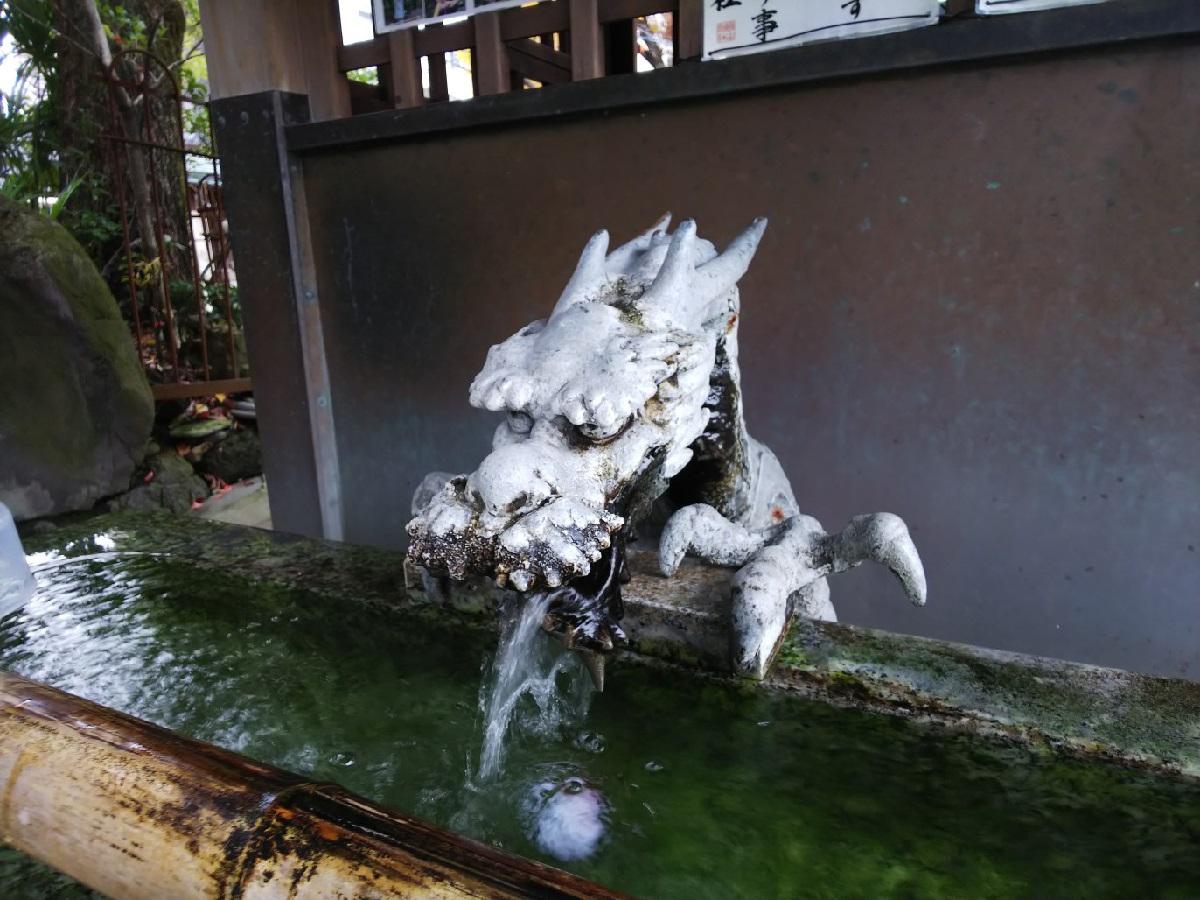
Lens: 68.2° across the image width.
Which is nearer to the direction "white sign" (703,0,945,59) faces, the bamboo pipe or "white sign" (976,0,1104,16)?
the bamboo pipe

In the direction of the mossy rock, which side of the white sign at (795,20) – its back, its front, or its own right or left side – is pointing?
right

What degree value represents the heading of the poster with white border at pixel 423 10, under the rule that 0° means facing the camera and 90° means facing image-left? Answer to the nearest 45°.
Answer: approximately 45°

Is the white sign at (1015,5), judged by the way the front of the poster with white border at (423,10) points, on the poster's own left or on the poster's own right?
on the poster's own left

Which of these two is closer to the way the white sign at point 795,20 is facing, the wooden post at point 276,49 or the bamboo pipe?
the bamboo pipe

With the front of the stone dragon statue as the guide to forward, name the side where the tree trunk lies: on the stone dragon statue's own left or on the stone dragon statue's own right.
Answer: on the stone dragon statue's own right
